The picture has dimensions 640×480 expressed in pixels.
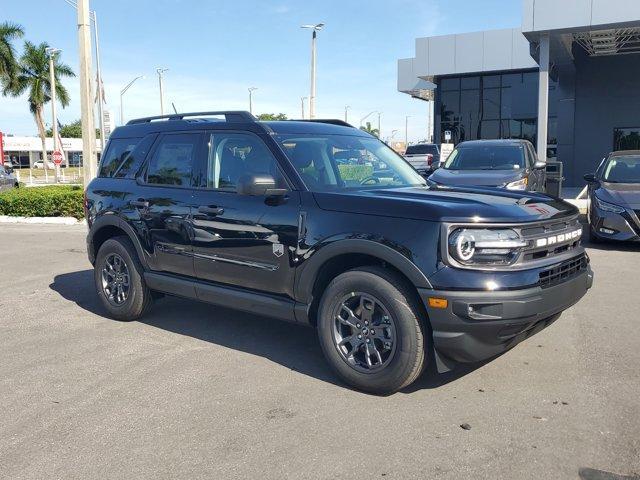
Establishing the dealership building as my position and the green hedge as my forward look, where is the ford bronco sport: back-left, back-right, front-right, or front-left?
front-left

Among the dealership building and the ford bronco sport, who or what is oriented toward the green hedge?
the dealership building

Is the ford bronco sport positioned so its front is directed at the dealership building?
no

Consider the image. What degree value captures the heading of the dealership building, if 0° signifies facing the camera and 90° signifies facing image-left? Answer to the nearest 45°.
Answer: approximately 45°

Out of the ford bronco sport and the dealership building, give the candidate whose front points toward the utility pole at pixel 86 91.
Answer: the dealership building

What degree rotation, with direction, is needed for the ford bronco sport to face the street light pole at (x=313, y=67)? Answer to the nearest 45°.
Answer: approximately 135° to its left

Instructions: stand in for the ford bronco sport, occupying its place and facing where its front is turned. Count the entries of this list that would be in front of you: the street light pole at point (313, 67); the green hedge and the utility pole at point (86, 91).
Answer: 0

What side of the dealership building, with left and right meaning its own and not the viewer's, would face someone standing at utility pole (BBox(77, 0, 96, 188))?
front

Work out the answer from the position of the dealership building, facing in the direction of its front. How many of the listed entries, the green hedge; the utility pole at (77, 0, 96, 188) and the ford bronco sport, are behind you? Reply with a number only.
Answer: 0

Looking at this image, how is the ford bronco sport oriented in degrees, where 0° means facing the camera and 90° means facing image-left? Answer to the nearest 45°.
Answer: approximately 315°

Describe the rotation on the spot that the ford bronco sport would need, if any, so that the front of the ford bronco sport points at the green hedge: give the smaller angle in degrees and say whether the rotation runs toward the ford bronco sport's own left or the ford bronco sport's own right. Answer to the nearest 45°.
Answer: approximately 180°

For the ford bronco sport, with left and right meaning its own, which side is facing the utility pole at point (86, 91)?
back

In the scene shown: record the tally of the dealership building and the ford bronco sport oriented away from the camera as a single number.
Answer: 0

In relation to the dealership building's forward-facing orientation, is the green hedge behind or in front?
in front

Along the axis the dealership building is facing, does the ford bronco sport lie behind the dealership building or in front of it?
in front

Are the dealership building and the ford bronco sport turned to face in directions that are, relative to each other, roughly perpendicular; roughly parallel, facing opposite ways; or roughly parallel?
roughly perpendicular

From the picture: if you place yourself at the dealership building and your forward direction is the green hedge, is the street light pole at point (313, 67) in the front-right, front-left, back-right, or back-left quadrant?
front-right
